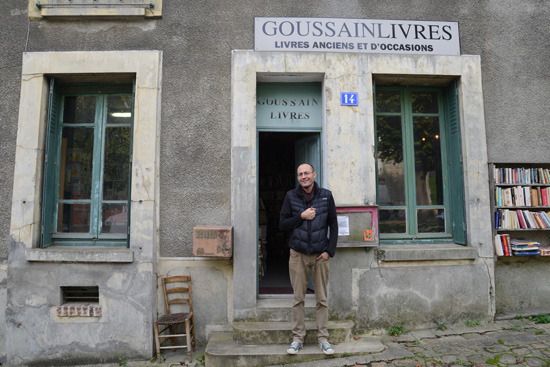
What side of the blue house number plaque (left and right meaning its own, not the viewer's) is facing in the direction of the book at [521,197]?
left

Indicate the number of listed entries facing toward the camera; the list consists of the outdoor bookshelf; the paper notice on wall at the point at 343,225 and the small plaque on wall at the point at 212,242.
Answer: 3

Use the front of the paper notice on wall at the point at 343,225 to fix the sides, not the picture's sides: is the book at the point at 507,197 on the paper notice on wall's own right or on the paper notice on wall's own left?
on the paper notice on wall's own left

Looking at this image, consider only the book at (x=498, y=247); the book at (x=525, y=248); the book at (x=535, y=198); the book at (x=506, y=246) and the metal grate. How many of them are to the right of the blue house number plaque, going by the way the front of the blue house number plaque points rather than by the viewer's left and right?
1

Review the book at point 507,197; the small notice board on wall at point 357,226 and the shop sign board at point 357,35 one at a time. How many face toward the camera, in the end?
3

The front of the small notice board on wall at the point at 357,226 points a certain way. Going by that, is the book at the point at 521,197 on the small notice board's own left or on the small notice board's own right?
on the small notice board's own left

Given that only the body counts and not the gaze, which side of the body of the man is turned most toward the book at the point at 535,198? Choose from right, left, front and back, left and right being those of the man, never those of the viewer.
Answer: left

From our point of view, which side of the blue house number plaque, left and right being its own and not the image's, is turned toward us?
front

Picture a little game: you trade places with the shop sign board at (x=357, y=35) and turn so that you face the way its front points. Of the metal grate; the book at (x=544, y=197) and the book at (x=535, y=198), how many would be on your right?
1

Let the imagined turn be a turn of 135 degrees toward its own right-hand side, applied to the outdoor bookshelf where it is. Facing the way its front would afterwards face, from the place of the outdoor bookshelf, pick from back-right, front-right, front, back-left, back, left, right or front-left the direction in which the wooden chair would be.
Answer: left

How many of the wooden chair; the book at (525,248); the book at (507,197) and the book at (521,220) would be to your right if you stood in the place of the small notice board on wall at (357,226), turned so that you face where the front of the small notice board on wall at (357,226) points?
1
